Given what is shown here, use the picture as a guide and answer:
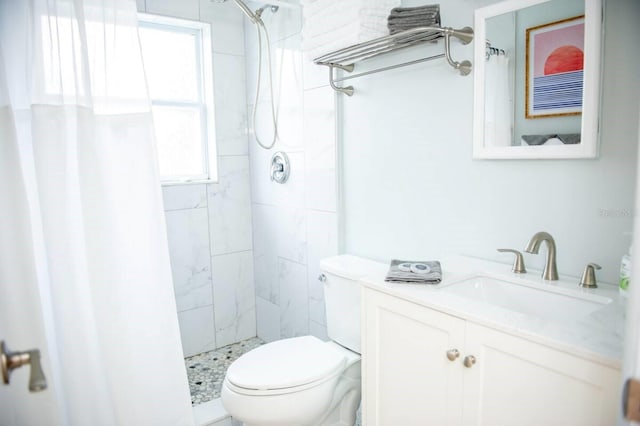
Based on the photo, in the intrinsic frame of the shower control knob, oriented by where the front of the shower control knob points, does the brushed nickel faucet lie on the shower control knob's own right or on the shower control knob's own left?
on the shower control knob's own left

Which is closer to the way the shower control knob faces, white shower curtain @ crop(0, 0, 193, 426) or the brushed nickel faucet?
the white shower curtain

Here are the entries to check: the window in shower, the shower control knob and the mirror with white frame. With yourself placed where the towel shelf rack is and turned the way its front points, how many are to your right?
2

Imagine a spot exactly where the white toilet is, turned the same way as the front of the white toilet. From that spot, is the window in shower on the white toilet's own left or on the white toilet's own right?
on the white toilet's own right

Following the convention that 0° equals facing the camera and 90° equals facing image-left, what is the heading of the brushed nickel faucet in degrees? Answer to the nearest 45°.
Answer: approximately 45°

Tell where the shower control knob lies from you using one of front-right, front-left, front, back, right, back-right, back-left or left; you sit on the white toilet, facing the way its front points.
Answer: back-right
